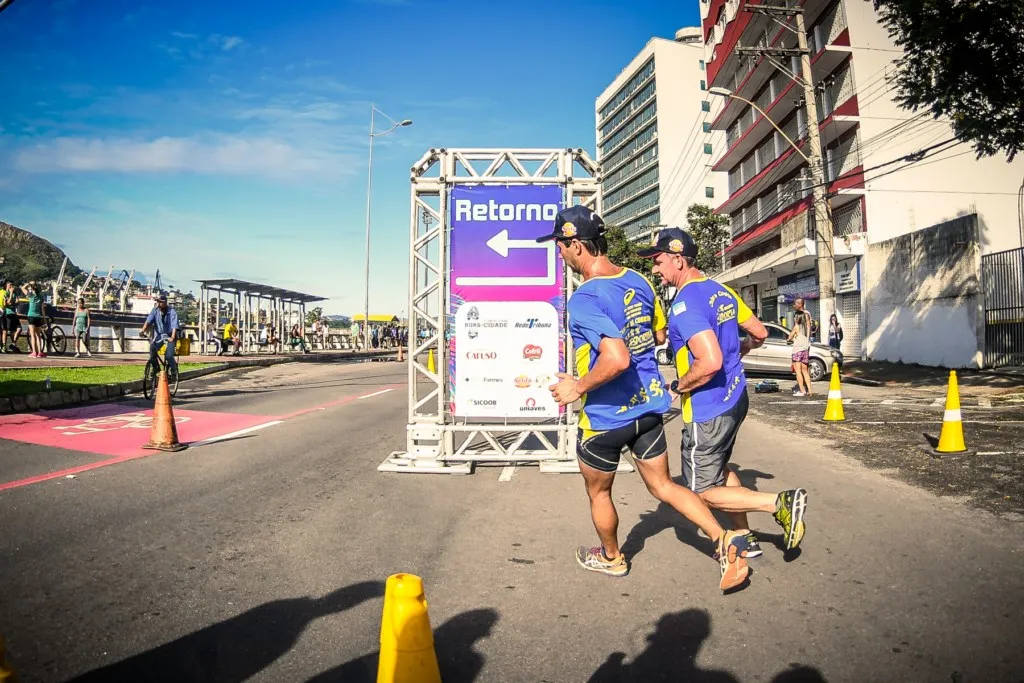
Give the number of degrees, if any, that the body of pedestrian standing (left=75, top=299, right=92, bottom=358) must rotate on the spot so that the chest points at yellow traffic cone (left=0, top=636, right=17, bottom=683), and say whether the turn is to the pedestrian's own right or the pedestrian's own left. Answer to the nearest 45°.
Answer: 0° — they already face it

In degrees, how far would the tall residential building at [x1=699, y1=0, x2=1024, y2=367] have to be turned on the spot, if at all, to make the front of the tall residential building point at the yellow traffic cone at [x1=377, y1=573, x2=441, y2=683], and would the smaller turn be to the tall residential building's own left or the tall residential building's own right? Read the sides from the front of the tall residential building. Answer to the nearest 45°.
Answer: approximately 45° to the tall residential building's own left

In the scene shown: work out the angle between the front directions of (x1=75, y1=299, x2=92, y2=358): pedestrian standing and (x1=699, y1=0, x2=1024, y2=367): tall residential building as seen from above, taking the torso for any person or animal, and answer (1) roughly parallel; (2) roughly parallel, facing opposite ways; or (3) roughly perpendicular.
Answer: roughly perpendicular

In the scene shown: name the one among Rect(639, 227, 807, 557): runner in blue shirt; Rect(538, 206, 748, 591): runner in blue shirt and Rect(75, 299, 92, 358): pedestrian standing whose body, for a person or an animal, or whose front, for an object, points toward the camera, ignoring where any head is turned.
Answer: the pedestrian standing

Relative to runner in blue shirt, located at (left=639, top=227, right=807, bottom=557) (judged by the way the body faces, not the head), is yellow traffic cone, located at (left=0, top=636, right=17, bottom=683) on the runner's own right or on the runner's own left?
on the runner's own left

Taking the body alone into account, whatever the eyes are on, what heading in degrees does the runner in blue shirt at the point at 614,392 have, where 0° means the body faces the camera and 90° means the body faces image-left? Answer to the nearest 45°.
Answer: approximately 135°

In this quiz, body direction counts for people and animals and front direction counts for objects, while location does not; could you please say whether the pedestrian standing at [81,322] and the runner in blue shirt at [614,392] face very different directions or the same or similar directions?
very different directions

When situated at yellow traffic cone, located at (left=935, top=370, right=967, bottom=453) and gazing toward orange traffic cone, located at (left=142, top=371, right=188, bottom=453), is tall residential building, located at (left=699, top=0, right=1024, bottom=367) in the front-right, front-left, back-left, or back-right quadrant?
back-right

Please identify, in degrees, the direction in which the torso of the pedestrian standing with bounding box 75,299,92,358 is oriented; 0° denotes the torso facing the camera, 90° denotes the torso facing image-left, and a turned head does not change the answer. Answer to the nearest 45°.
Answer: approximately 0°

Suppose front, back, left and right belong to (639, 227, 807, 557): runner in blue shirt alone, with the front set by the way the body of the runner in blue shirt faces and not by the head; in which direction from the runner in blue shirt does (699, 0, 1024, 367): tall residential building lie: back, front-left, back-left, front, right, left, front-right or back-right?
front-right

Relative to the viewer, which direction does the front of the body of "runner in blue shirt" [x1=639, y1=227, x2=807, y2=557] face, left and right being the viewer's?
facing away from the viewer and to the left of the viewer

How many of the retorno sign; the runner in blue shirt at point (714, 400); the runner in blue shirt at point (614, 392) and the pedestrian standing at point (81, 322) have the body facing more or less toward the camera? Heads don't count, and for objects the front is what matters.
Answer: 2

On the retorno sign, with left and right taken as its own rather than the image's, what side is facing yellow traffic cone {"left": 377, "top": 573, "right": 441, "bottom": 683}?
front

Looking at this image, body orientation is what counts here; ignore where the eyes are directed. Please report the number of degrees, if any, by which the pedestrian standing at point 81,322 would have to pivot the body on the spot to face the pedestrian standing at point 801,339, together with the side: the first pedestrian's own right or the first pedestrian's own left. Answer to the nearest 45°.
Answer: approximately 45° to the first pedestrian's own left

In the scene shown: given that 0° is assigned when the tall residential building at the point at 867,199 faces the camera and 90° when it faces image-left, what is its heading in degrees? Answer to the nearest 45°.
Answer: approximately 45°

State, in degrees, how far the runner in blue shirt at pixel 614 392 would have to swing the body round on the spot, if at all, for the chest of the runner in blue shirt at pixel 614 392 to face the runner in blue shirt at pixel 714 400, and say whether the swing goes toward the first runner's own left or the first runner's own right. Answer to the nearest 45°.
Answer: approximately 90° to the first runner's own right
